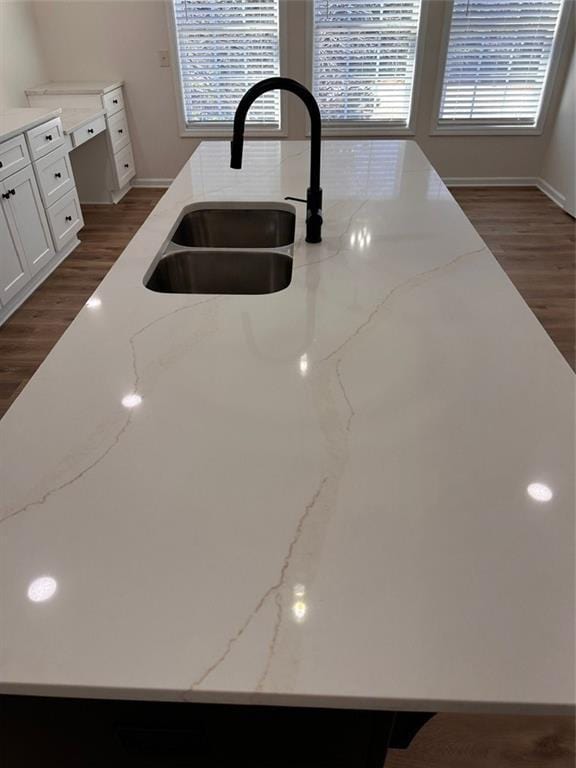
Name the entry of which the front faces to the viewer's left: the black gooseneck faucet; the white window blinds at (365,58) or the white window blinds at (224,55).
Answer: the black gooseneck faucet

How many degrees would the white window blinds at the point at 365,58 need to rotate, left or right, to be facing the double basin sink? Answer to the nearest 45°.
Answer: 0° — it already faces it

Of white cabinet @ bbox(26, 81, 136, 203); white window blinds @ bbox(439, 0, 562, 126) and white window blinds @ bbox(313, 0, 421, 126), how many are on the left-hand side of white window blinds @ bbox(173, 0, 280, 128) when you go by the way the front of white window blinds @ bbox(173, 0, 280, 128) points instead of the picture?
2

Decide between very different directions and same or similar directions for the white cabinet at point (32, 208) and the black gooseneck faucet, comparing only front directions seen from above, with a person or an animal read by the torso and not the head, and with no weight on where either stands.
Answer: very different directions

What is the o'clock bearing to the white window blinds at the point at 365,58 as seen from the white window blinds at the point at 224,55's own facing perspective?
the white window blinds at the point at 365,58 is roughly at 9 o'clock from the white window blinds at the point at 224,55.

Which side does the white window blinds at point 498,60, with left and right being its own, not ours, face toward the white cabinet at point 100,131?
right

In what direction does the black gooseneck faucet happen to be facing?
to the viewer's left

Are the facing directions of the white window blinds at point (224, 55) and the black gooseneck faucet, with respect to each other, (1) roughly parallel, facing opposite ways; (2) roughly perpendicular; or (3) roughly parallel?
roughly perpendicular

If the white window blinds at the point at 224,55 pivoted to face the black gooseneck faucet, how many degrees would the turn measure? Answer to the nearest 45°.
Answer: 0° — it already faces it

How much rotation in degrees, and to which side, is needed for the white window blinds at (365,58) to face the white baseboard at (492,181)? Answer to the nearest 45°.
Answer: approximately 90° to its left

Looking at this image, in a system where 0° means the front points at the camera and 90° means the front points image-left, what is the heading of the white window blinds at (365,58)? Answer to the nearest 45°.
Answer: approximately 0°
